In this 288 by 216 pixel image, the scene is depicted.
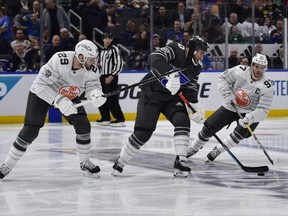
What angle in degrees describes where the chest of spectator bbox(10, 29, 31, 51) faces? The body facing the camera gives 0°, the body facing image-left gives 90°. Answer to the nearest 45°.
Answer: approximately 0°

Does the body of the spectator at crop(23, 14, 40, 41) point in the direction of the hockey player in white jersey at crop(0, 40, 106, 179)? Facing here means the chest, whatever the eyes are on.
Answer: yes

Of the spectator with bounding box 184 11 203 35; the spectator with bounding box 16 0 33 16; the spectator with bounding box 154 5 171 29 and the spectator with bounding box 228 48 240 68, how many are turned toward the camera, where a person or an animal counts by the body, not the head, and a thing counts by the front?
4

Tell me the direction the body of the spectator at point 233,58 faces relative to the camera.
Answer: toward the camera

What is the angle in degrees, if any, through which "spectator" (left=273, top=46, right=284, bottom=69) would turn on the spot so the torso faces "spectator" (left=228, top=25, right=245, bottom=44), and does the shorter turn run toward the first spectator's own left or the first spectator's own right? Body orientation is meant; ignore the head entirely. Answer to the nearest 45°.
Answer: approximately 90° to the first spectator's own right

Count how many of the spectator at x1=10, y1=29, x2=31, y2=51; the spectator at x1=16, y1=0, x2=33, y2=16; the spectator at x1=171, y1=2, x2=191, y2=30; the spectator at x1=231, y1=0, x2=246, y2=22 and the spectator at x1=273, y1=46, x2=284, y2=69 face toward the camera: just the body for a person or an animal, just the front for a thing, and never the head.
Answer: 5

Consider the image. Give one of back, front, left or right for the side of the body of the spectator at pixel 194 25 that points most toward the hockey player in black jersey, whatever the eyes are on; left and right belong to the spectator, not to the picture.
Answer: front

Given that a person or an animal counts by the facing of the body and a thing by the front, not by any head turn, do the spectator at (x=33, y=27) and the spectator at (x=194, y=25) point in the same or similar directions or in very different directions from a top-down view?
same or similar directions

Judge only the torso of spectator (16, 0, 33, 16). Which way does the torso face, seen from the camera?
toward the camera

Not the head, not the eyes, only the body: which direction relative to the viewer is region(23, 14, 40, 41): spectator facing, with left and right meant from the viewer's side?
facing the viewer

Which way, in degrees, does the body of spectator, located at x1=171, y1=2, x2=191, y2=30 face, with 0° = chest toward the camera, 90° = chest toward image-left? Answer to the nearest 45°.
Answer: approximately 0°

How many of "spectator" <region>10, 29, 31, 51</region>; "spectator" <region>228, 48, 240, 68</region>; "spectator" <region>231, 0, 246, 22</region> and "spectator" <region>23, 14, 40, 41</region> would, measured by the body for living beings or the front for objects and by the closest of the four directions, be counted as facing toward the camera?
4

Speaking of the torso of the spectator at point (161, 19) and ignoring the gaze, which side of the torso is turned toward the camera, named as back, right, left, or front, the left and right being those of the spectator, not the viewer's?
front
